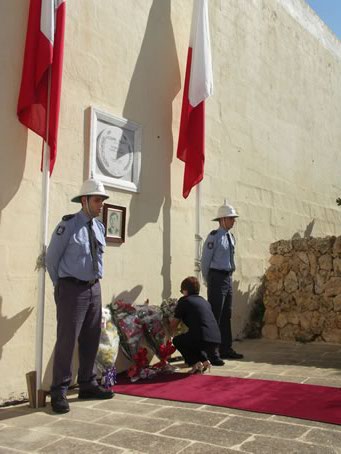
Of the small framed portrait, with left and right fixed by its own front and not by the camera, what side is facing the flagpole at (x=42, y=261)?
right

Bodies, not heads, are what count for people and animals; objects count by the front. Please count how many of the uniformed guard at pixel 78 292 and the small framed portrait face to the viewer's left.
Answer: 0

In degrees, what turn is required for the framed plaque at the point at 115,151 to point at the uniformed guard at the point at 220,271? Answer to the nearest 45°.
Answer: approximately 90° to its left

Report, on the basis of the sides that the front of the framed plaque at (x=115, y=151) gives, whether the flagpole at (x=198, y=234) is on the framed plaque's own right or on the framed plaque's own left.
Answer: on the framed plaque's own left

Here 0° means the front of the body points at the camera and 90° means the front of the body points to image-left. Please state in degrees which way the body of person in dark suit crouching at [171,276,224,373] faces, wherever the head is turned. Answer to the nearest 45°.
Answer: approximately 135°

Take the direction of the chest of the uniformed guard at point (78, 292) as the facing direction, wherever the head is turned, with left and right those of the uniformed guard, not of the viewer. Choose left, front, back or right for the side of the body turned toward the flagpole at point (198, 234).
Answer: left

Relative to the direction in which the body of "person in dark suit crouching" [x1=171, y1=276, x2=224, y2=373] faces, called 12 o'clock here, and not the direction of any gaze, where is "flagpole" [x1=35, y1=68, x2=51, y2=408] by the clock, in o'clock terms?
The flagpole is roughly at 9 o'clock from the person in dark suit crouching.

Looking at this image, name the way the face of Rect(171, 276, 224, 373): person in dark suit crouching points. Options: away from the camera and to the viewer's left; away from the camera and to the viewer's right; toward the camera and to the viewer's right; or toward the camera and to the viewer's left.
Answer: away from the camera and to the viewer's left

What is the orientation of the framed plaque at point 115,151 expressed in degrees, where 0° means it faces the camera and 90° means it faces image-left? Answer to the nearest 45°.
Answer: approximately 315°
